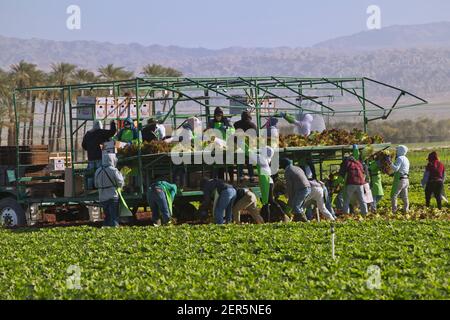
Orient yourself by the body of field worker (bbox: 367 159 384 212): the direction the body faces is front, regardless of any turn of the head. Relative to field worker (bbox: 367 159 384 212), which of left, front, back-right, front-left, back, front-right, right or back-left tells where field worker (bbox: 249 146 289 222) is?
right

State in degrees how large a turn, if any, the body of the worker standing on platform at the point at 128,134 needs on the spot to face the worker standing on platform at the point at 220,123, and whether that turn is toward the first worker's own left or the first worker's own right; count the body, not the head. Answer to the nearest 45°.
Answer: approximately 90° to the first worker's own left

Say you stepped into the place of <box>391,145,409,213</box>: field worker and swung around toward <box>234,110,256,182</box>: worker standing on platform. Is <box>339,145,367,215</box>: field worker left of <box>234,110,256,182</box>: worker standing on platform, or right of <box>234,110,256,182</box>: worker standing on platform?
left

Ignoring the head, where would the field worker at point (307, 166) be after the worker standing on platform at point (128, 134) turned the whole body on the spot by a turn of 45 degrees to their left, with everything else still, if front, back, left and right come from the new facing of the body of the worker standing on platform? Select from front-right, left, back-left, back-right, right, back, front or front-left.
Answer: front-left

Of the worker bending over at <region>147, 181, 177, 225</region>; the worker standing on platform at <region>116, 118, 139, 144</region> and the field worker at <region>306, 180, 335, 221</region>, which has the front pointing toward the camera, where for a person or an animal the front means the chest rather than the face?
the worker standing on platform
